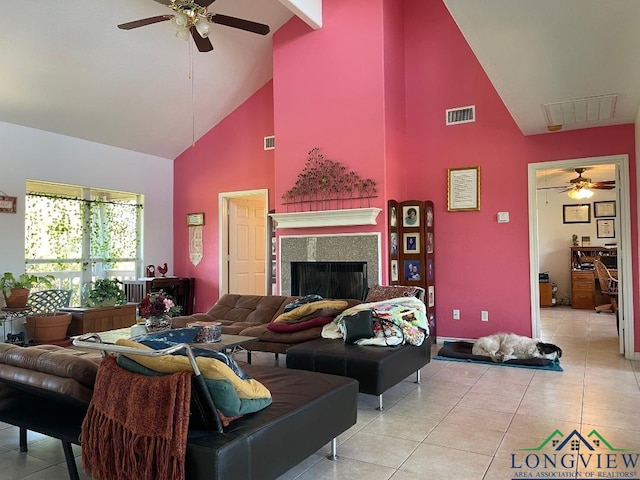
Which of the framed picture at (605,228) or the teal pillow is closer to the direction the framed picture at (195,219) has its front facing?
the teal pillow

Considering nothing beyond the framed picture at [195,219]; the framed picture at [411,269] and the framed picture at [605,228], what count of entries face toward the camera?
3

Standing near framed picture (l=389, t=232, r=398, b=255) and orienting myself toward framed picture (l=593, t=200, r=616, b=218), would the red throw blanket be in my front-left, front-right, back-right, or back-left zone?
back-right

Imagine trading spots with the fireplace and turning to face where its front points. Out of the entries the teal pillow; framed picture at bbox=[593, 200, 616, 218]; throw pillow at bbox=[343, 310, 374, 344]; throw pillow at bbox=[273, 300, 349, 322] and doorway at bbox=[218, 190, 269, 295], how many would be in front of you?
3

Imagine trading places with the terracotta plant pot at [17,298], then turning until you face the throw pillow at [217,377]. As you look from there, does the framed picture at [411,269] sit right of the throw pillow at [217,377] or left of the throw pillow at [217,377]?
left

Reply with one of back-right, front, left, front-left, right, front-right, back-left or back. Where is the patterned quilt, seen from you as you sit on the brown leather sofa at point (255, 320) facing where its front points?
left

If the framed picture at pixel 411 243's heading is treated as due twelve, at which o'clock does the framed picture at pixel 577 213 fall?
the framed picture at pixel 577 213 is roughly at 7 o'clock from the framed picture at pixel 411 243.

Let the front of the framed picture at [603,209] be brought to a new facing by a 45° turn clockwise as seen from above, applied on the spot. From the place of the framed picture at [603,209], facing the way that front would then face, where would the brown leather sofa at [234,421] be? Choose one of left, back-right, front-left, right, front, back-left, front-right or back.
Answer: front-left

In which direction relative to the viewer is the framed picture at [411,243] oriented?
toward the camera

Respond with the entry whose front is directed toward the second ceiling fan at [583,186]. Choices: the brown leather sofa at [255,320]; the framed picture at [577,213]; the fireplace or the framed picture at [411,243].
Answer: the framed picture at [577,213]

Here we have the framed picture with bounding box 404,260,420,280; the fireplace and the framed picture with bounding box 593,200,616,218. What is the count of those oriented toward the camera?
3

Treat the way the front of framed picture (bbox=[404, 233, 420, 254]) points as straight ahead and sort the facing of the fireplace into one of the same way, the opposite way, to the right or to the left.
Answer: the same way

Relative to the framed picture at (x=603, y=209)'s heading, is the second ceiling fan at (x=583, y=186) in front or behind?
in front

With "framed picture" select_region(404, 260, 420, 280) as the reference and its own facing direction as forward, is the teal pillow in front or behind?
in front

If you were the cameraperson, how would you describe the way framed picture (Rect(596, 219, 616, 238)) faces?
facing the viewer

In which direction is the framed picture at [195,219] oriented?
toward the camera

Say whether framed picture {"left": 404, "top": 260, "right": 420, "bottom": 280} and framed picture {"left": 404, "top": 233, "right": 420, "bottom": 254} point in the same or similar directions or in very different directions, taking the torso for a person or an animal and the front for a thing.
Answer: same or similar directions

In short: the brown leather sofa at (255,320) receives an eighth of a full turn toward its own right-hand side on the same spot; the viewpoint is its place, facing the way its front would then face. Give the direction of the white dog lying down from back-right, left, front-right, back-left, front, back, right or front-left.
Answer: back

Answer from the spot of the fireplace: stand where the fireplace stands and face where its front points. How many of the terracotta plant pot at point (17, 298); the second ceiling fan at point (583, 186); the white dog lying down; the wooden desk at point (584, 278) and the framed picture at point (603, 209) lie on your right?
1

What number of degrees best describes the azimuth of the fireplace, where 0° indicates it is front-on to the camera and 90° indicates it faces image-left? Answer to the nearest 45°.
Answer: approximately 0°

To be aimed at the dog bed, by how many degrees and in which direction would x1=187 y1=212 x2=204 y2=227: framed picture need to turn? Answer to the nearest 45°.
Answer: approximately 45° to its left
